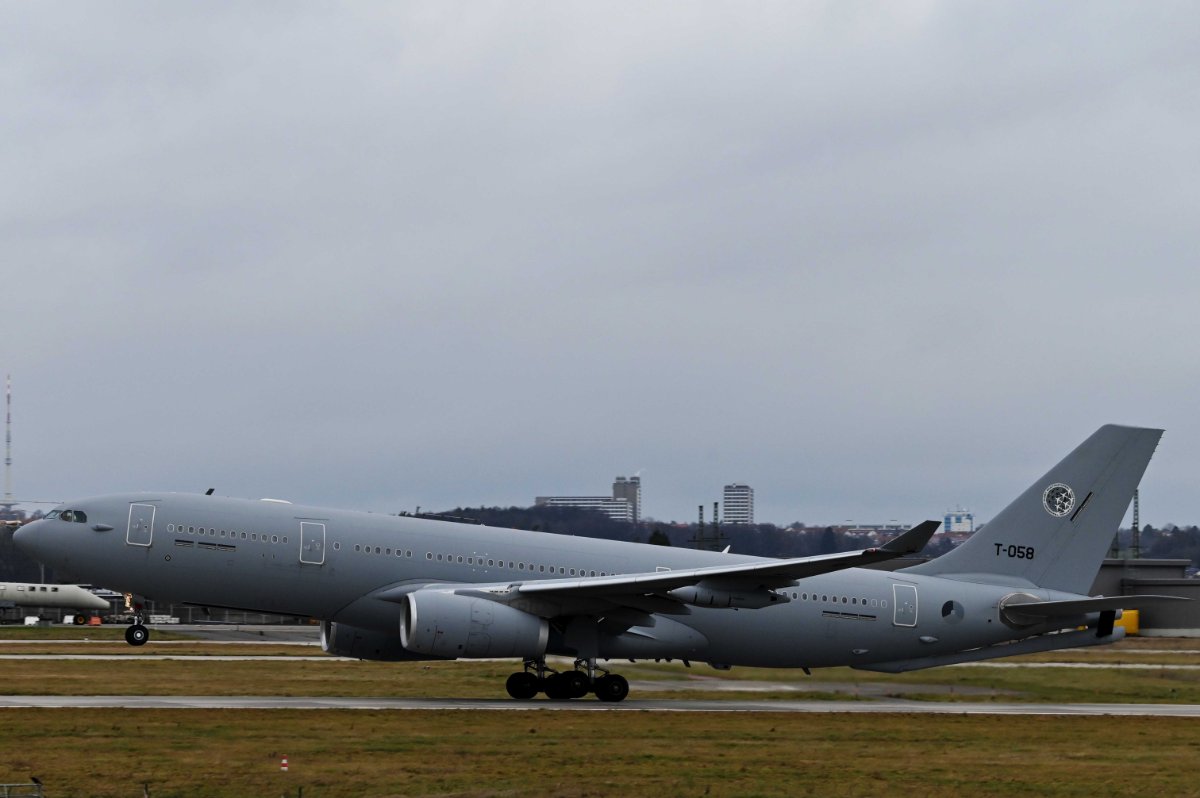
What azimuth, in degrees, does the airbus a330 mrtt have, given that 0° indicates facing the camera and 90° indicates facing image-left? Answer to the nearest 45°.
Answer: approximately 90°
